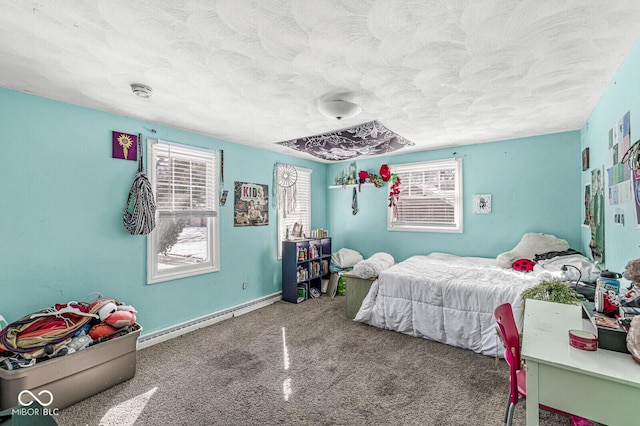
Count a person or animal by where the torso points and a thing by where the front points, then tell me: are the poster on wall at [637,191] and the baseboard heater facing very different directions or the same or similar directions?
very different directions

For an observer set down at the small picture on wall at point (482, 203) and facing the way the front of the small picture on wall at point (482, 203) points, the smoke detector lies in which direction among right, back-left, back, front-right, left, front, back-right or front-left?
front-right

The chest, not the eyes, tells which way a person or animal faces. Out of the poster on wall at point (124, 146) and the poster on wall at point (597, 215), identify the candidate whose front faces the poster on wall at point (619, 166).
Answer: the poster on wall at point (124, 146)

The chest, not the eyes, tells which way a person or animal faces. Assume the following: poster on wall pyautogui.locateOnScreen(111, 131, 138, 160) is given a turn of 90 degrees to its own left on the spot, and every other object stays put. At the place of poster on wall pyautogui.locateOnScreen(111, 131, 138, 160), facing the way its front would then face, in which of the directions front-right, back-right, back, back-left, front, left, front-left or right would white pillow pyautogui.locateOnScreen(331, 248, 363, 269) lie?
front-right

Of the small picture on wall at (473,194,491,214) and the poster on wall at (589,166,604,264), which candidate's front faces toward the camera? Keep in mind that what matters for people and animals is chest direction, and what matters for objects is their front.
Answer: the small picture on wall

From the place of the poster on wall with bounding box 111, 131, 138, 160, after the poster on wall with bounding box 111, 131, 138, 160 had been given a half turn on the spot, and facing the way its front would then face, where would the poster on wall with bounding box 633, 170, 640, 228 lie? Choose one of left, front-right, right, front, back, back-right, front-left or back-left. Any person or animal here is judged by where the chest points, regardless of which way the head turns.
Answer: back

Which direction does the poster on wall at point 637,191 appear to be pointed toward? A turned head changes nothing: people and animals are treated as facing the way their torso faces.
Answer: to the viewer's left

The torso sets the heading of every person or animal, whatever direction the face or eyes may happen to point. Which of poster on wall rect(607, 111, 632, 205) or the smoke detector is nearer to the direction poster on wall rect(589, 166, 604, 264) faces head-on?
the smoke detector

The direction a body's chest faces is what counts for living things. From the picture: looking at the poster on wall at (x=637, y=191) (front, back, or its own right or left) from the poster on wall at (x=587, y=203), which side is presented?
right

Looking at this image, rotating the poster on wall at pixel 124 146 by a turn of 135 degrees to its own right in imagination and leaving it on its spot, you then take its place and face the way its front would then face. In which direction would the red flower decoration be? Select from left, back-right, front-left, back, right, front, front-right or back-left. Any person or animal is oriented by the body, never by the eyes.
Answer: back

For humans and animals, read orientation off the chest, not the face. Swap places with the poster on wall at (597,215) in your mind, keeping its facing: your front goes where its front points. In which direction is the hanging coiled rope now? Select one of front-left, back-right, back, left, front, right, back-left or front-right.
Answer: front-left

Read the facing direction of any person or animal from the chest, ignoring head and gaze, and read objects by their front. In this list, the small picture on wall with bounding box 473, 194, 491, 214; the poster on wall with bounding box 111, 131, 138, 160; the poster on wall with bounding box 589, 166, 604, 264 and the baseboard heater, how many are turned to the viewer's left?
1

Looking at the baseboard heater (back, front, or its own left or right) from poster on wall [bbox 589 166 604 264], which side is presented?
front

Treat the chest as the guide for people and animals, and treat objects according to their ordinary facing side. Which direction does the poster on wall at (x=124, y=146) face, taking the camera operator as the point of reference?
facing the viewer and to the right of the viewer

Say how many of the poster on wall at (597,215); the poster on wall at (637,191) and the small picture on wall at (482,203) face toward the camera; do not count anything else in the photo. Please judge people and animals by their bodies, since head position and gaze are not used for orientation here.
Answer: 1

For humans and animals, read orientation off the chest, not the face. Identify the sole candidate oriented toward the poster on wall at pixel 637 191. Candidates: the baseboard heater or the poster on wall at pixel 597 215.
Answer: the baseboard heater

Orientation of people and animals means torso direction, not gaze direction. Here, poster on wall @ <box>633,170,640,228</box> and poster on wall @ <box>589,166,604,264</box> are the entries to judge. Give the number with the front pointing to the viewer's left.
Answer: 2

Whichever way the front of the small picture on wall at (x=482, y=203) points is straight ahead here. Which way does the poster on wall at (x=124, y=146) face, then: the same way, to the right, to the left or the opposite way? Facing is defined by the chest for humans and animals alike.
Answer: to the left

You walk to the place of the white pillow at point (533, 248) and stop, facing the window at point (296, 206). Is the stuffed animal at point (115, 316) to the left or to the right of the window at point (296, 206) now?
left

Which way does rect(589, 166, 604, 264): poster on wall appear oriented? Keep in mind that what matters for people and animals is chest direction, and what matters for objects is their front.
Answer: to the viewer's left
